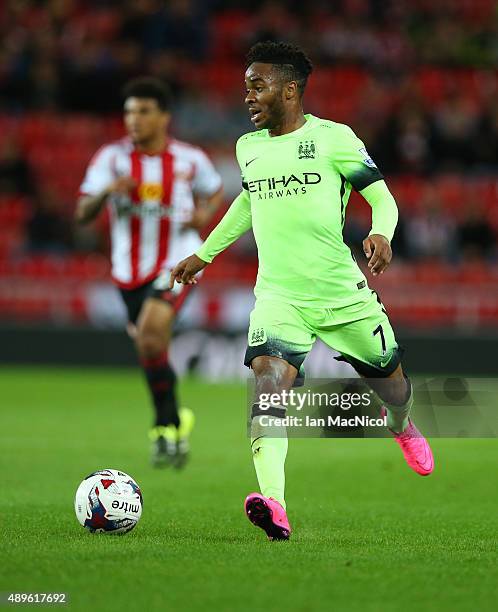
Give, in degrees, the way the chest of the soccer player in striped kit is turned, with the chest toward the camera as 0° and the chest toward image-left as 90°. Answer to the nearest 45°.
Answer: approximately 0°

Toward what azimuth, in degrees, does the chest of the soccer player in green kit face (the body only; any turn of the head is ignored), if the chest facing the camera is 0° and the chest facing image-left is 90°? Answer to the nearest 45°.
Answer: approximately 45°

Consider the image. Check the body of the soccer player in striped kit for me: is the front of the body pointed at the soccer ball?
yes

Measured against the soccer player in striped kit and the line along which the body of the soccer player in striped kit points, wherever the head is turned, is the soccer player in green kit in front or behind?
in front

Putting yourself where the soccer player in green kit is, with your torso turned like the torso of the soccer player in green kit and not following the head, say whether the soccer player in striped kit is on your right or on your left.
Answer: on your right
